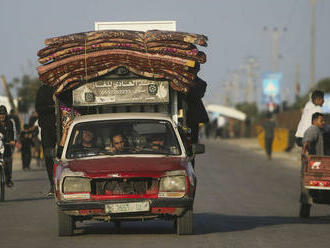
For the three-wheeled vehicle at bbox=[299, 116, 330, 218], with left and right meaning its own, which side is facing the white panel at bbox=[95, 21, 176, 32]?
left

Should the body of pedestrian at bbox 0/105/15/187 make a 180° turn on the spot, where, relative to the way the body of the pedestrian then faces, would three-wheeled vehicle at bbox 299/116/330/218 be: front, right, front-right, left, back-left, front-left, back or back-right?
back-right

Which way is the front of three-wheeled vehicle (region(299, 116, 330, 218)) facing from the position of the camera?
facing away from the viewer

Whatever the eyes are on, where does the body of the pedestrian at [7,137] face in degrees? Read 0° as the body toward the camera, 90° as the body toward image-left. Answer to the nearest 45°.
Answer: approximately 0°

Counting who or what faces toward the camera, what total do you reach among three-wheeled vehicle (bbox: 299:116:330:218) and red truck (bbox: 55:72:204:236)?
1

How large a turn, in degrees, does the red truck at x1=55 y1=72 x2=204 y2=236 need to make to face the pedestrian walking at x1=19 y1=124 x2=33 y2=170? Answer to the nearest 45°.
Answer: approximately 180°

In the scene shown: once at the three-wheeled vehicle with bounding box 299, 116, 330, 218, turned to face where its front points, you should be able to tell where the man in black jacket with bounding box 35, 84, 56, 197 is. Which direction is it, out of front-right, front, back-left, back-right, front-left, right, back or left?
left
